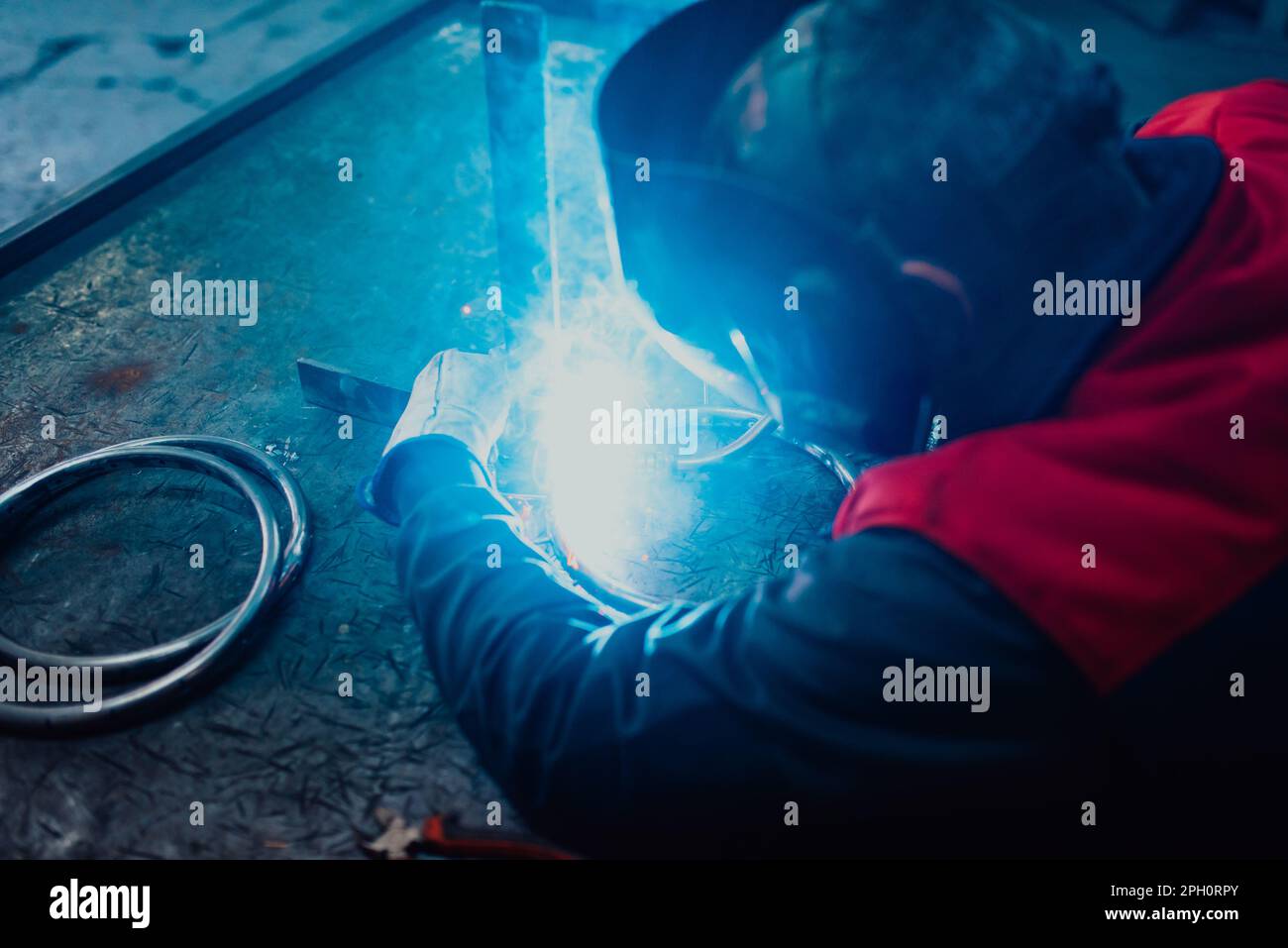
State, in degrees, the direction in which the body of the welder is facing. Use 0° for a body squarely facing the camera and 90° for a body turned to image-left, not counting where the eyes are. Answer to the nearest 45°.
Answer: approximately 90°
